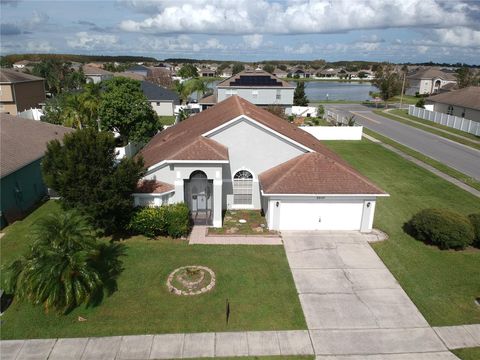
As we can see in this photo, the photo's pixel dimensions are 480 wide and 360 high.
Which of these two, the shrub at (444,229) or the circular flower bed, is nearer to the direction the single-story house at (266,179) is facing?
the circular flower bed

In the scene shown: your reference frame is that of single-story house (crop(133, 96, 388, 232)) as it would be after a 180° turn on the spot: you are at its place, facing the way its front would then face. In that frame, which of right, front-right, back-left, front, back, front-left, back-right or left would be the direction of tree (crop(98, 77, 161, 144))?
front-left

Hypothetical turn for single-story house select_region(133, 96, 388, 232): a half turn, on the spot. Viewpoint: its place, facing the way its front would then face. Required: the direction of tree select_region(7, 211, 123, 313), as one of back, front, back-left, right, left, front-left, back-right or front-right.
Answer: back-left

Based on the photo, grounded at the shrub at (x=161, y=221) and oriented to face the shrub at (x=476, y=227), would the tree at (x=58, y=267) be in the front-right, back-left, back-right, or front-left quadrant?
back-right

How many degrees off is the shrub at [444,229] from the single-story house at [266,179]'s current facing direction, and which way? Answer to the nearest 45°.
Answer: approximately 90° to its left

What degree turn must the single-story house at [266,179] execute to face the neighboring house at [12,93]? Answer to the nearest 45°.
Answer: approximately 135° to its right

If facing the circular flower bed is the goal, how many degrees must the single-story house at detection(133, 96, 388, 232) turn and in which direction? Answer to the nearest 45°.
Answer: approximately 45° to its right

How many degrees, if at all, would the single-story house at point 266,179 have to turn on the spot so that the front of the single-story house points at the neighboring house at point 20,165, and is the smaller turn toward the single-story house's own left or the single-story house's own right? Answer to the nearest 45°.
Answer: approximately 90° to the single-story house's own right

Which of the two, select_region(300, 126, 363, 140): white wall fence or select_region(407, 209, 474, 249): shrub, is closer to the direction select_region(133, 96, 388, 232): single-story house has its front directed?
the shrub

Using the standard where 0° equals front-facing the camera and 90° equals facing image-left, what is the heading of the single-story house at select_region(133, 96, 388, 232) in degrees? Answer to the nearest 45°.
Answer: approximately 0°

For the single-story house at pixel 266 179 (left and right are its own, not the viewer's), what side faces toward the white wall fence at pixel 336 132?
back

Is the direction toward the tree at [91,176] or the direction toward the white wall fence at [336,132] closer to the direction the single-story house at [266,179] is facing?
the tree

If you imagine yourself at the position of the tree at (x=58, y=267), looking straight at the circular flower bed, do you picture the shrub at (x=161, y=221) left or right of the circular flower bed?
left

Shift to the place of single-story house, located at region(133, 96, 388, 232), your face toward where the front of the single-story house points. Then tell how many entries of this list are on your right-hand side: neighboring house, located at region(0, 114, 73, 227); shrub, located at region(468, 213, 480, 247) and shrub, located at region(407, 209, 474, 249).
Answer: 1

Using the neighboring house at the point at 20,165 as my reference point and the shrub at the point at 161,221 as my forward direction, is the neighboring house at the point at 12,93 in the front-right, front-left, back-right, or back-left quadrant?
back-left

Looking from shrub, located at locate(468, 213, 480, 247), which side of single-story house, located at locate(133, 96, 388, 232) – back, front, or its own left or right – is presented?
left
